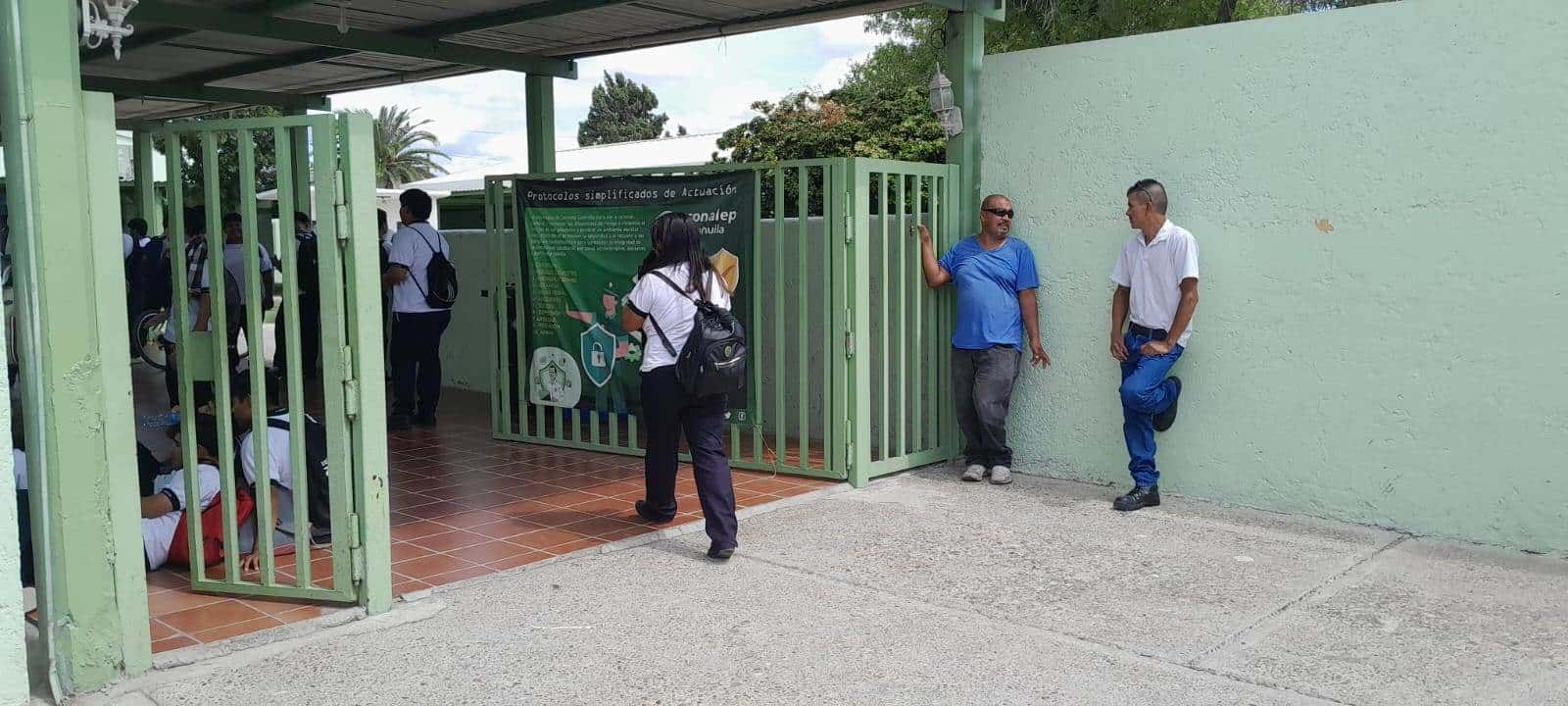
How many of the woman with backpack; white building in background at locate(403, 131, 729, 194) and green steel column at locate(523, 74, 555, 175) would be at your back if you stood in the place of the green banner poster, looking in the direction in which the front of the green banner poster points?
2

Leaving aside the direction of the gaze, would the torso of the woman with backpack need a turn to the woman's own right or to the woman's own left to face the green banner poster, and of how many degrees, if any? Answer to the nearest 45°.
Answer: approximately 45° to the woman's own right

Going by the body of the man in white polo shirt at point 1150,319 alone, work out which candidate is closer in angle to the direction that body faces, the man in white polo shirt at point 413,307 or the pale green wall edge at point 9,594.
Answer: the pale green wall edge

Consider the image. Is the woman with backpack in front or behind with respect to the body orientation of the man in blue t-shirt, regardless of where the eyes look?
in front

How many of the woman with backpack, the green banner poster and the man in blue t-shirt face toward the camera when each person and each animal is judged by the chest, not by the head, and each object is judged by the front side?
2

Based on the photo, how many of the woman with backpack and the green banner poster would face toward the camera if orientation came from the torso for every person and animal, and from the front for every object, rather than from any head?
1

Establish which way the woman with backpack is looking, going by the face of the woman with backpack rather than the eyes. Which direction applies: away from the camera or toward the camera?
away from the camera

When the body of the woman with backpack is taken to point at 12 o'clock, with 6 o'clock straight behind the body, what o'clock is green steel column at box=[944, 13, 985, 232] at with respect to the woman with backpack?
The green steel column is roughly at 3 o'clock from the woman with backpack.

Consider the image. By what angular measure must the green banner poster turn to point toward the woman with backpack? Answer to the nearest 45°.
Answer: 0° — it already faces them

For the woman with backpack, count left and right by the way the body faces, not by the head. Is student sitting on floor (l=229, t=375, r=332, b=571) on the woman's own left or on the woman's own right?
on the woman's own left

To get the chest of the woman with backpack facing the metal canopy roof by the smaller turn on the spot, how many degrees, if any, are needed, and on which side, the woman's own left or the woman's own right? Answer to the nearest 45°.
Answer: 0° — they already face it

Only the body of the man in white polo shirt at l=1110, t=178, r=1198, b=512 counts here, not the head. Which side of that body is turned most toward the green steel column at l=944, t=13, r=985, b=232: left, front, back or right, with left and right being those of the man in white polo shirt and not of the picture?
right

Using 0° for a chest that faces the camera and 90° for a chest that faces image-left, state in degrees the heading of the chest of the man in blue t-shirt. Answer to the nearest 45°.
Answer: approximately 0°
